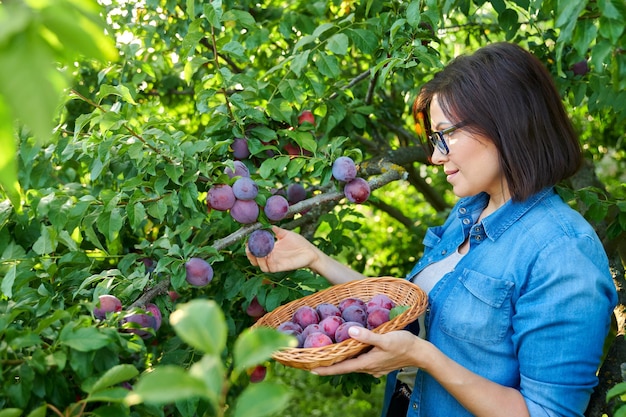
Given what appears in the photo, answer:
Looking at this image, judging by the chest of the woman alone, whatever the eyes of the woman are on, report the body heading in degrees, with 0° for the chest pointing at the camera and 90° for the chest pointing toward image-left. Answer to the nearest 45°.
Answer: approximately 90°

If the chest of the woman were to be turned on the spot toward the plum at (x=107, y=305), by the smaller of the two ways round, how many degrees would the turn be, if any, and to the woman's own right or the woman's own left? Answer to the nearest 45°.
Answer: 0° — they already face it

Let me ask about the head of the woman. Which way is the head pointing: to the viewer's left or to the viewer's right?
to the viewer's left

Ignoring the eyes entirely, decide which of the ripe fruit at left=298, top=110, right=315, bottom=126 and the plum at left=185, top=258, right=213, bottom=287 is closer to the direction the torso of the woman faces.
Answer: the plum

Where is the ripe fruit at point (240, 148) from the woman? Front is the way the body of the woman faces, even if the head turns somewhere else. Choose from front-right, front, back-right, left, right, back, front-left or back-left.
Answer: front-right
